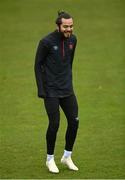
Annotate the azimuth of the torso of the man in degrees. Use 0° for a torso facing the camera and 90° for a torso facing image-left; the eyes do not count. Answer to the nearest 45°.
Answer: approximately 315°

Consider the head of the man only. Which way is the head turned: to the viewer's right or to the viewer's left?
to the viewer's right
